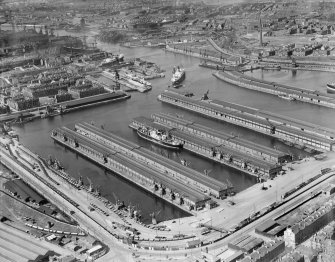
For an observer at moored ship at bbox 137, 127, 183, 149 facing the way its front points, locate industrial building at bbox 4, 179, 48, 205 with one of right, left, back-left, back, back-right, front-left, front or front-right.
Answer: left

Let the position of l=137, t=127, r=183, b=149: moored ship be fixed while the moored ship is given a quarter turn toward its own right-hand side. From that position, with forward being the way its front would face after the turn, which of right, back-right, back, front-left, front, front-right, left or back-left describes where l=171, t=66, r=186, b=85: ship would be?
front-left

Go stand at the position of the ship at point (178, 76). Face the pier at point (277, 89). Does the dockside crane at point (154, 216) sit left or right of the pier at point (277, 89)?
right

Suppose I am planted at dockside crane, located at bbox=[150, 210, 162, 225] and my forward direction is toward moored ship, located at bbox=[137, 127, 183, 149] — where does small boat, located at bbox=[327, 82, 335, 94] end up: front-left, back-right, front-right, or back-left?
front-right

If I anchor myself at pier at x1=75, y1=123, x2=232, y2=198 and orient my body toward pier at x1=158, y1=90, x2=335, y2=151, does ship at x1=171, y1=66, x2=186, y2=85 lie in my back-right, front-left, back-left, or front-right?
front-left
